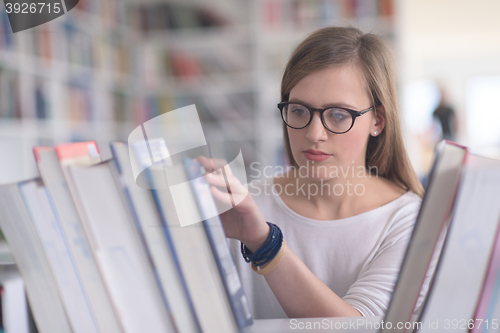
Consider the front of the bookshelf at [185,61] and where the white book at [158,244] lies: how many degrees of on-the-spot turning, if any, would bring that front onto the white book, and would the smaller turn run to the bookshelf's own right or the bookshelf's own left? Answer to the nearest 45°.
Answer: approximately 45° to the bookshelf's own right

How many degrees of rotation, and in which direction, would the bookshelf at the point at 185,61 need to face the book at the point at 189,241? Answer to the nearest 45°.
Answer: approximately 45° to its right

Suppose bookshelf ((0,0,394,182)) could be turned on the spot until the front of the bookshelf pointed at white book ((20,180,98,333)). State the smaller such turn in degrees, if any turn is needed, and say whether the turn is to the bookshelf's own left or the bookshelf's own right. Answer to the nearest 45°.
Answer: approximately 45° to the bookshelf's own right

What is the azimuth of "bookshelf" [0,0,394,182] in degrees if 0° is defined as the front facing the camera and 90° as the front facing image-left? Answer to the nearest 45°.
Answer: approximately 315°

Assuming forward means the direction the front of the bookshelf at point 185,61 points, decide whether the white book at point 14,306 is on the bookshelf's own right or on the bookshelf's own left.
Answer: on the bookshelf's own right

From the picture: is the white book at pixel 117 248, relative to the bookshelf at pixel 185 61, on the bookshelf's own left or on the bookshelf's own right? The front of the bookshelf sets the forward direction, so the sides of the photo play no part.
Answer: on the bookshelf's own right
